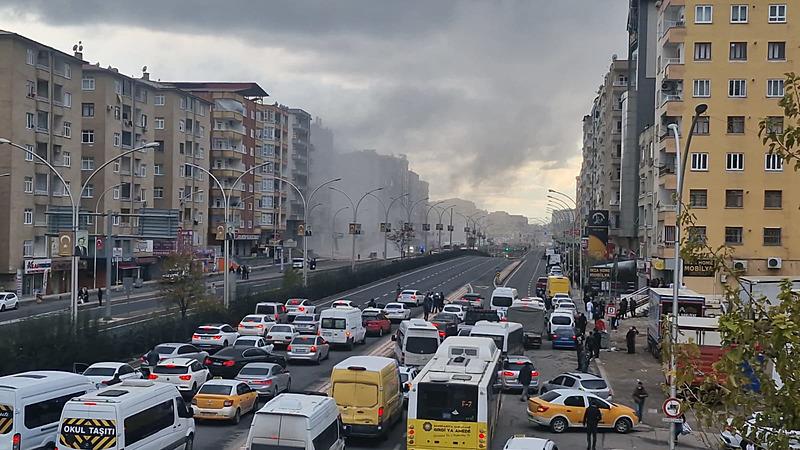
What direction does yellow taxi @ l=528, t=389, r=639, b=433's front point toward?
to the viewer's right

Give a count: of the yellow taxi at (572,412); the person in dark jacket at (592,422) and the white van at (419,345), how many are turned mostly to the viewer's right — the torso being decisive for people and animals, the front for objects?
1

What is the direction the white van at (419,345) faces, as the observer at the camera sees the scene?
facing away from the viewer

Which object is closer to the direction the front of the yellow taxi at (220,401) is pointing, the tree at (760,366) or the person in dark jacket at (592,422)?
the person in dark jacket

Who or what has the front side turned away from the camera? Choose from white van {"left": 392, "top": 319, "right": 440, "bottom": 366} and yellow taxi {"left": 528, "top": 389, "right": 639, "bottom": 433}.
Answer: the white van

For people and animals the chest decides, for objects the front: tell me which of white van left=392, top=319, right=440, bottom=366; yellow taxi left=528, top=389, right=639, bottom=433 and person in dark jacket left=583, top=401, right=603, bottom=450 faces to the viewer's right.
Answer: the yellow taxi

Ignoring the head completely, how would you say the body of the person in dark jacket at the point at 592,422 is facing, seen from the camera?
away from the camera
